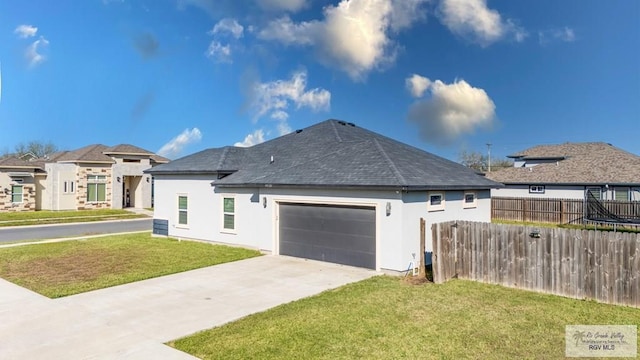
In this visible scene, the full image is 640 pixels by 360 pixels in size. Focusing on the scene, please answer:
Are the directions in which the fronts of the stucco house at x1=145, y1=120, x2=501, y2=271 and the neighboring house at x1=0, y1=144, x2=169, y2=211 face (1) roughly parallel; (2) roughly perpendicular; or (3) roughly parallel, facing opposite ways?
roughly perpendicular

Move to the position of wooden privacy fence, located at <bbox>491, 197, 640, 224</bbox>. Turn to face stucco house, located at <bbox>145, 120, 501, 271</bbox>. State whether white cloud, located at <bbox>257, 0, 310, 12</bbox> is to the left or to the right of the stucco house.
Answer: right

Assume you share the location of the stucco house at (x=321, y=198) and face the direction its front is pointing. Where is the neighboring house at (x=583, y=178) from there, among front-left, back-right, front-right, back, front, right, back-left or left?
back

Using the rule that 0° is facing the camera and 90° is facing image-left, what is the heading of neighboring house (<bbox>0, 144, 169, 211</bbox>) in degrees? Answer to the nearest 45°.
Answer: approximately 0°

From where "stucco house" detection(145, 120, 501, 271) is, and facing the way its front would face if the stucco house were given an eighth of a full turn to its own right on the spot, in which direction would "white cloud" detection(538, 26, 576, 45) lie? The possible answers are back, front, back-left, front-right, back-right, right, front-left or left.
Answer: back-right

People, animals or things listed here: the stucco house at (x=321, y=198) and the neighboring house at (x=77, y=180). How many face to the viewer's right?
0

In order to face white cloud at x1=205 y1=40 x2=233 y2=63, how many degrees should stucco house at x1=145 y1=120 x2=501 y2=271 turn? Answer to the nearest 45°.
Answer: approximately 90° to its right

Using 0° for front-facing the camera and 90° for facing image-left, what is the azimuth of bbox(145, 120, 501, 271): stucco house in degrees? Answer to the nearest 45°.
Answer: approximately 45°

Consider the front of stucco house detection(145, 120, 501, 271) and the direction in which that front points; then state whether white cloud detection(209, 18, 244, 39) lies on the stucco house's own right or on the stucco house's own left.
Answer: on the stucco house's own right

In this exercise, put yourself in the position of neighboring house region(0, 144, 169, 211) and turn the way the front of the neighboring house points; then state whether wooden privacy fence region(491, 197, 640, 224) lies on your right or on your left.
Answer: on your left
